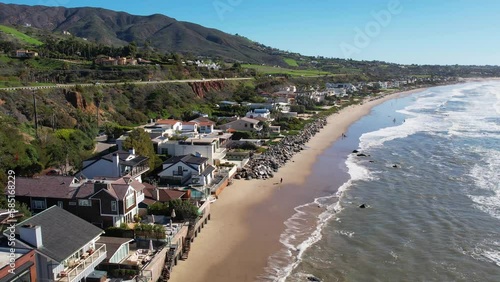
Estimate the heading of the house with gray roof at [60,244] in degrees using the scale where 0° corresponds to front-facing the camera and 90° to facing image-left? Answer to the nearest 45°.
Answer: approximately 315°

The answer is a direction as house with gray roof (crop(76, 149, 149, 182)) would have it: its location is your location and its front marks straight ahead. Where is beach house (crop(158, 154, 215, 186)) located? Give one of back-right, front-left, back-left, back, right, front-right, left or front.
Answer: front-left

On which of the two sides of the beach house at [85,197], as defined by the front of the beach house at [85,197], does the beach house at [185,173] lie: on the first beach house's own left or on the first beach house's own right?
on the first beach house's own left

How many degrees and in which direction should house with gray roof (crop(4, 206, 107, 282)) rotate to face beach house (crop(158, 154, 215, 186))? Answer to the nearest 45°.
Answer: approximately 90° to its left

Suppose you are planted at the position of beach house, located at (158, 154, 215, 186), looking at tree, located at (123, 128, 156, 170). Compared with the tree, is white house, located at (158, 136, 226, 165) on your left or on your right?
right

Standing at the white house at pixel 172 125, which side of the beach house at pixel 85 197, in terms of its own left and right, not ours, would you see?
left

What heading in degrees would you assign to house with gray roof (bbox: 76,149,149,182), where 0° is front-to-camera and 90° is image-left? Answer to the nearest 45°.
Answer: approximately 315°

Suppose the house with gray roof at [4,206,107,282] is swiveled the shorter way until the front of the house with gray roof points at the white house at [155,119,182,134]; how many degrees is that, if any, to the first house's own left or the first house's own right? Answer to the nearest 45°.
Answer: approximately 90° to the first house's own left

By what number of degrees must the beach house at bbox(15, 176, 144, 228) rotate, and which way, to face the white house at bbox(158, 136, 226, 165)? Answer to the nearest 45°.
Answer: approximately 90° to its left
